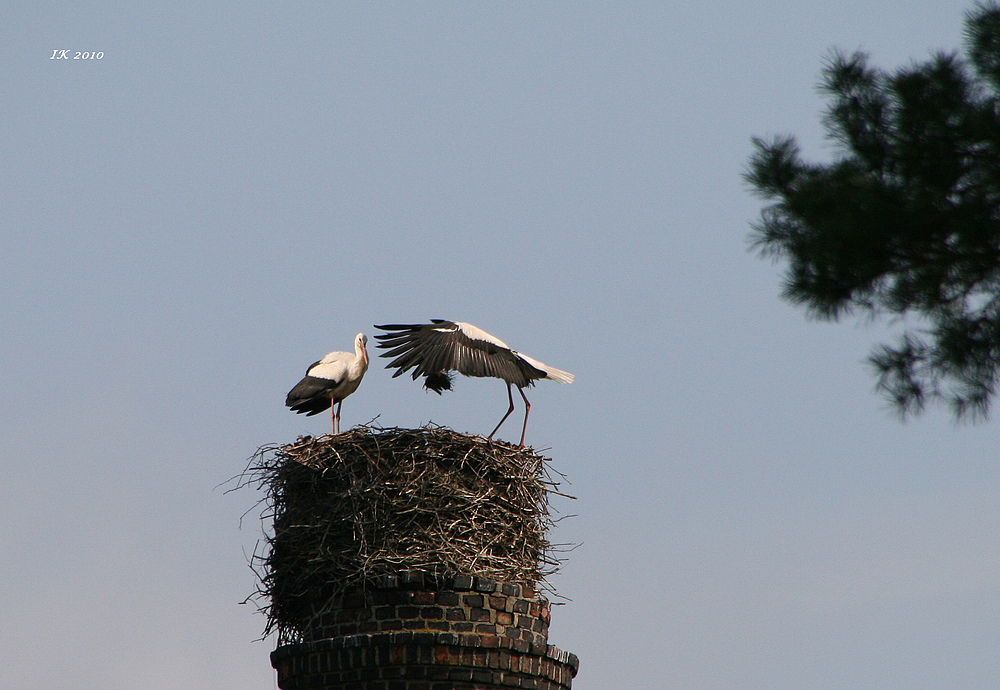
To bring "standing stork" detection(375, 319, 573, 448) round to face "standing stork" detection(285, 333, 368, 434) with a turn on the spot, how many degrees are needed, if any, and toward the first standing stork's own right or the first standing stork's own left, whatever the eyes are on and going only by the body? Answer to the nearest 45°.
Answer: approximately 45° to the first standing stork's own right

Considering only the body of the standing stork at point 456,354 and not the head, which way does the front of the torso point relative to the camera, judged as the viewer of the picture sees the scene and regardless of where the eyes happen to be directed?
to the viewer's left
